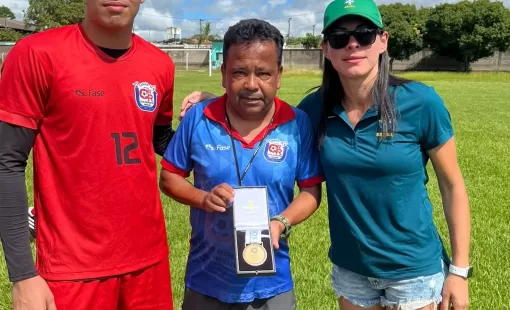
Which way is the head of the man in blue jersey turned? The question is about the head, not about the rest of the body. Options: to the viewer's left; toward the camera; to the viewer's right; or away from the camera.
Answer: toward the camera

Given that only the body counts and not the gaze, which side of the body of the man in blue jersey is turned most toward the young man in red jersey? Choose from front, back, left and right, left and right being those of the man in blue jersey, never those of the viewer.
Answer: right

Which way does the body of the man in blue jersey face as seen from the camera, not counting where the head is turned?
toward the camera

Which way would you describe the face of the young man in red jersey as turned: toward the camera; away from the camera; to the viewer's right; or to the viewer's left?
toward the camera

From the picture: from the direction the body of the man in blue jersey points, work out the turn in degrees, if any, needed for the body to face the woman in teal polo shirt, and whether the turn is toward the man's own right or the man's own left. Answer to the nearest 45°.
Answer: approximately 90° to the man's own left

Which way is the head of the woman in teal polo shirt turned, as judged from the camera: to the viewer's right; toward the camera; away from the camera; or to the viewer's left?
toward the camera
